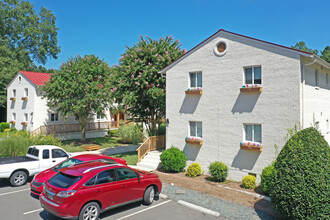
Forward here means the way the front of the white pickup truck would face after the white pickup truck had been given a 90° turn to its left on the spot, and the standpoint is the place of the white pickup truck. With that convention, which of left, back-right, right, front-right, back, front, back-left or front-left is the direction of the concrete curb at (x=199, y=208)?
back

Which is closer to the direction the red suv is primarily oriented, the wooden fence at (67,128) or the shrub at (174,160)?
the shrub

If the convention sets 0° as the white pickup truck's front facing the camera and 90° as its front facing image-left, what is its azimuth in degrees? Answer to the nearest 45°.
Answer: approximately 225°

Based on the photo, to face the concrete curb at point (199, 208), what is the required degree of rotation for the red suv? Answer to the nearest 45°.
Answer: approximately 45° to its right

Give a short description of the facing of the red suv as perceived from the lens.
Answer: facing away from the viewer and to the right of the viewer

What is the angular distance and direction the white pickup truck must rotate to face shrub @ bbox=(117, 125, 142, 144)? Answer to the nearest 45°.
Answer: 0° — it already faces it

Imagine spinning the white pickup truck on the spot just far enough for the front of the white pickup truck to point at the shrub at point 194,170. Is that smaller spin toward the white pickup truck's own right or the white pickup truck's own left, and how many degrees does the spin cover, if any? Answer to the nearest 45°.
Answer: approximately 45° to the white pickup truck's own right

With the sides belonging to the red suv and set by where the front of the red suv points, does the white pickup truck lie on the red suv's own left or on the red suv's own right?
on the red suv's own left

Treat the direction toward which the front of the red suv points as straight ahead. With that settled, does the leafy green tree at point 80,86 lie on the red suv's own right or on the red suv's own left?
on the red suv's own left
